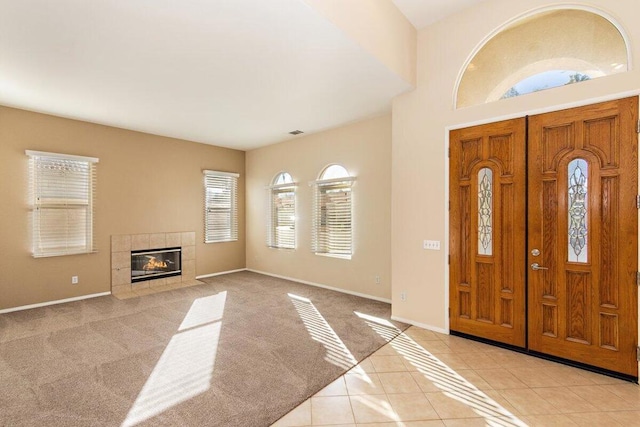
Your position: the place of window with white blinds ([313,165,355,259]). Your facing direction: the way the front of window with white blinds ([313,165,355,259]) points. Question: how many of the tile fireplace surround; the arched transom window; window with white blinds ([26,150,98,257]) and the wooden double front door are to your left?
2

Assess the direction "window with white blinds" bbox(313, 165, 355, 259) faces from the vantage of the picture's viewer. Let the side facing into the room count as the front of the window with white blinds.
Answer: facing the viewer and to the left of the viewer

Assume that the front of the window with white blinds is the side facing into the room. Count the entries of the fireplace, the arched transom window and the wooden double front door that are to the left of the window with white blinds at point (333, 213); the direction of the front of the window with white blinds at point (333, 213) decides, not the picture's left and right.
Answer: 2

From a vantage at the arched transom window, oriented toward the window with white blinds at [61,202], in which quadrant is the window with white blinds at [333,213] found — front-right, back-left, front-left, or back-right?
front-right

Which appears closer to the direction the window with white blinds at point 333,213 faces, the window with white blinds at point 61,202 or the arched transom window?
the window with white blinds

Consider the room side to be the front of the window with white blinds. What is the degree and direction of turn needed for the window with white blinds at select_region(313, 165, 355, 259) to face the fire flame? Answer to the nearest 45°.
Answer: approximately 45° to its right

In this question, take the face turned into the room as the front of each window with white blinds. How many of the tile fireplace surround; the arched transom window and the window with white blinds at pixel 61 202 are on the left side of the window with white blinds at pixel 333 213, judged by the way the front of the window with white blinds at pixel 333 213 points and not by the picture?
1

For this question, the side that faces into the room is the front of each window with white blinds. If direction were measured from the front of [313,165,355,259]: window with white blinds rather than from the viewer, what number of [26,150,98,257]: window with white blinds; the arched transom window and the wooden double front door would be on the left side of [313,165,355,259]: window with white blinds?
2

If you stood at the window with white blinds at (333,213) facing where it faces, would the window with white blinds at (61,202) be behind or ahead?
ahead

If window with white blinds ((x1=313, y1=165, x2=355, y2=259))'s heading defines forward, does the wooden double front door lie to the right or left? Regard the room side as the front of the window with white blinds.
on its left

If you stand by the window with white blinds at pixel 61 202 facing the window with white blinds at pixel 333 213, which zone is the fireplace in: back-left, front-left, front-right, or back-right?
front-left

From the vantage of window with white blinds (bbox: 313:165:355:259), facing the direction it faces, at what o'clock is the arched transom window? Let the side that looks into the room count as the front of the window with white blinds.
The arched transom window is roughly at 9 o'clock from the window with white blinds.

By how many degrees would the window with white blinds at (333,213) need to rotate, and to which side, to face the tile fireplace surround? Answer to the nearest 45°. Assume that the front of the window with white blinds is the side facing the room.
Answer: approximately 45° to its right

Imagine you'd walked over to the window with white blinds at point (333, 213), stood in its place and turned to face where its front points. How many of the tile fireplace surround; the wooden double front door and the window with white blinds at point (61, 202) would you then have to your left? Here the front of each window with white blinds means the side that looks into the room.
1

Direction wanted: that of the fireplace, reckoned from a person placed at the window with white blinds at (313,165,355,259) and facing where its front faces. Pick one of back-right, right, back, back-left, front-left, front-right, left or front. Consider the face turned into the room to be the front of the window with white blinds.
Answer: front-right

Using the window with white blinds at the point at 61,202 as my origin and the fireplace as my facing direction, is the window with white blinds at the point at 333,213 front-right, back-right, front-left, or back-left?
front-right

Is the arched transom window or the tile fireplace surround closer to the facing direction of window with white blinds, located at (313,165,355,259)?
the tile fireplace surround
